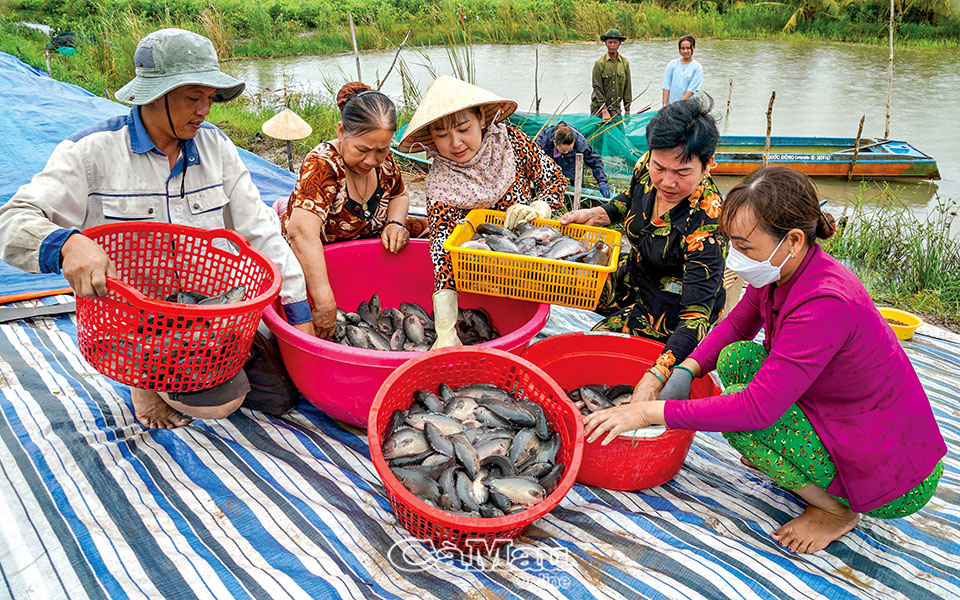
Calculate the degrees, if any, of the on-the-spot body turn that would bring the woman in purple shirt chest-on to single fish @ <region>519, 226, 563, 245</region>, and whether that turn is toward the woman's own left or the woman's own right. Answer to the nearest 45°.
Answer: approximately 45° to the woman's own right

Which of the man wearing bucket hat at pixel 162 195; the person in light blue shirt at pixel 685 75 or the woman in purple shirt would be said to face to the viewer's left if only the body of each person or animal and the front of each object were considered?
the woman in purple shirt

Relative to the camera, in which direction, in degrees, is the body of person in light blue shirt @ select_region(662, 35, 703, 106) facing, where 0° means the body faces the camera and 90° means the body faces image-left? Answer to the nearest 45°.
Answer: approximately 0°

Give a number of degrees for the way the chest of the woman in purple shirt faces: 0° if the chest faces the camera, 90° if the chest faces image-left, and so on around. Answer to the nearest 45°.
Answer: approximately 90°

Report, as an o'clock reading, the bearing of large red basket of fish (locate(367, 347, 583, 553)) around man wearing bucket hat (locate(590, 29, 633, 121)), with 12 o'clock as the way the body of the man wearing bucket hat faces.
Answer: The large red basket of fish is roughly at 12 o'clock from the man wearing bucket hat.

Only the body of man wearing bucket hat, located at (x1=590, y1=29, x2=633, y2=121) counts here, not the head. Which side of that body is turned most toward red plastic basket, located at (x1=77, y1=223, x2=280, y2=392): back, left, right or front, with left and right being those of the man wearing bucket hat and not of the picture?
front

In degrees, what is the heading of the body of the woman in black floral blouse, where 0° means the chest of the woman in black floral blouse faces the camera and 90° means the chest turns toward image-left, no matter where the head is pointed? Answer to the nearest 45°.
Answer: approximately 45°

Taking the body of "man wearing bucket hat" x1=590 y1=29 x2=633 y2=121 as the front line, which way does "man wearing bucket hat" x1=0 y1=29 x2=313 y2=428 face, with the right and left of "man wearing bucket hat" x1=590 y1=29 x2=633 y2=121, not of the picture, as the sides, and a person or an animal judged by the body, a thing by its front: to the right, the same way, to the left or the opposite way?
to the left

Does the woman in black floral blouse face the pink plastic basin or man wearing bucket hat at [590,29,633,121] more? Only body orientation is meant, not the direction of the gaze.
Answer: the pink plastic basin

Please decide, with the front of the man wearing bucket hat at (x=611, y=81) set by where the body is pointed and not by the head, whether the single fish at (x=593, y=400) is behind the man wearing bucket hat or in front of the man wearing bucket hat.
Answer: in front

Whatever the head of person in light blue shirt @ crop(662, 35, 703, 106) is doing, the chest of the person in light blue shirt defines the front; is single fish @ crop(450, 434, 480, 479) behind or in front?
in front

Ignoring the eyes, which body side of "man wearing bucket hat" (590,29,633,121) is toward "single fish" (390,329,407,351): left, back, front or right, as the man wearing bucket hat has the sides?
front
